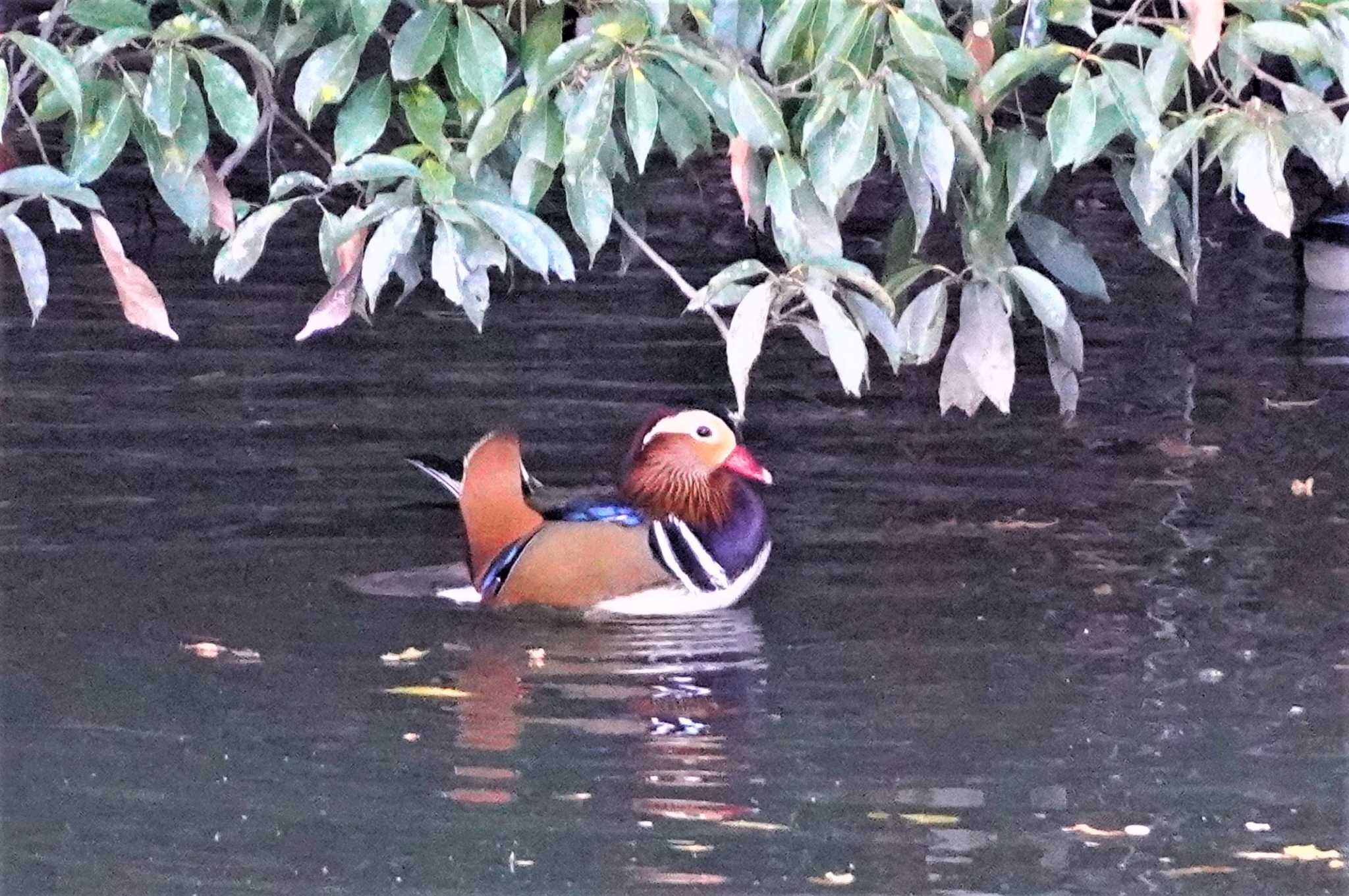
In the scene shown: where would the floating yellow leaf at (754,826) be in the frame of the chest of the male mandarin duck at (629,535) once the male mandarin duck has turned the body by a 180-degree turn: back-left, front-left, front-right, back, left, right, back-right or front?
left

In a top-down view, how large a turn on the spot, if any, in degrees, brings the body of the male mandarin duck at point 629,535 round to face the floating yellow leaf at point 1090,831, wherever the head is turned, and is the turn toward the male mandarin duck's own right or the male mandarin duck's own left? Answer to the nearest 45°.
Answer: approximately 45° to the male mandarin duck's own right

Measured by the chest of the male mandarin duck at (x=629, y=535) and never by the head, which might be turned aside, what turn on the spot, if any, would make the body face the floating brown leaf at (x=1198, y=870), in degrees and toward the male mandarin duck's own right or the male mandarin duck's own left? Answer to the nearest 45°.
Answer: approximately 45° to the male mandarin duck's own right

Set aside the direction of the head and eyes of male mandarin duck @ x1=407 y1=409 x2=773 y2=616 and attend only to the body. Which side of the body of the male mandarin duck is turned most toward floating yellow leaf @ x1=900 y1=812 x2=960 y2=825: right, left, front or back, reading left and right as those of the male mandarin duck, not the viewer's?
right

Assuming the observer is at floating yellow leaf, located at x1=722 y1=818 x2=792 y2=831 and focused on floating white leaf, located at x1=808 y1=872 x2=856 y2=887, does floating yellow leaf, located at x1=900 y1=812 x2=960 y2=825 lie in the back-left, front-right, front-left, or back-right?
front-left

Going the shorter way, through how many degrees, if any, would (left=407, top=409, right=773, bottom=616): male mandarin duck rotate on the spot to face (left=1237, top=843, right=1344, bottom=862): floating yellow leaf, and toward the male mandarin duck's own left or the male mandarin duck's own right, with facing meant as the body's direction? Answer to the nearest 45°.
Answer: approximately 45° to the male mandarin duck's own right

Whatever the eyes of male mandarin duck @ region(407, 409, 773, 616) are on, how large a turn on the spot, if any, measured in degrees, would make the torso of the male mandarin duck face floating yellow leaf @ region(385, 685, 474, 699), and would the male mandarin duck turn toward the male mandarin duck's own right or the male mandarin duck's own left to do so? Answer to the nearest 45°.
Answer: approximately 135° to the male mandarin duck's own right

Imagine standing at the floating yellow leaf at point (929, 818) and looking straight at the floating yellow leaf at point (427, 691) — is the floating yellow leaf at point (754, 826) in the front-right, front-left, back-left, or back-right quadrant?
front-left

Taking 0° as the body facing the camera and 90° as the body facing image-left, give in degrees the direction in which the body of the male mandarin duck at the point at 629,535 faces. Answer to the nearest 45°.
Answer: approximately 270°
